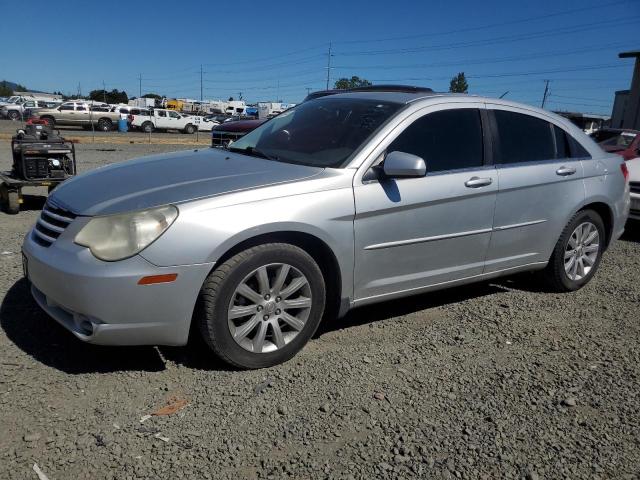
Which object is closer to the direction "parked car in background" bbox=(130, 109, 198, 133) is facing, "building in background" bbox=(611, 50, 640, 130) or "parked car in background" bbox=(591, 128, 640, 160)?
the building in background

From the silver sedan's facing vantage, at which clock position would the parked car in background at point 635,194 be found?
The parked car in background is roughly at 6 o'clock from the silver sedan.

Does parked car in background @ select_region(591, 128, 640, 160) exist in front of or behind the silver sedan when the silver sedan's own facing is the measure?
behind

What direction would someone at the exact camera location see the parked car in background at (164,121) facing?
facing to the right of the viewer

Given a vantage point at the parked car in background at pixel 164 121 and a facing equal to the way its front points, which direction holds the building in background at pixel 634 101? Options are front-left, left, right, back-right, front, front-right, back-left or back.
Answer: front-right

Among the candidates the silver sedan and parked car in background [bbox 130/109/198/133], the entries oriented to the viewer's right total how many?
1

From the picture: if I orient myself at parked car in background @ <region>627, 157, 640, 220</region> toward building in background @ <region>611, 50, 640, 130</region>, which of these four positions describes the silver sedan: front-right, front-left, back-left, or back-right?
back-left

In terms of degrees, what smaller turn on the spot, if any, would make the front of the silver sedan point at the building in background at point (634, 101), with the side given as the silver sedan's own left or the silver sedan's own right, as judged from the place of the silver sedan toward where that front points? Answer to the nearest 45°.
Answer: approximately 180°

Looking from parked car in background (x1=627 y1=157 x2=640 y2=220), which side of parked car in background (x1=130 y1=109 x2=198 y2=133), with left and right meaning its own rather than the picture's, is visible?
right

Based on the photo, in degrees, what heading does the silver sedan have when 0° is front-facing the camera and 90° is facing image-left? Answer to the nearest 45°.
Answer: approximately 45°

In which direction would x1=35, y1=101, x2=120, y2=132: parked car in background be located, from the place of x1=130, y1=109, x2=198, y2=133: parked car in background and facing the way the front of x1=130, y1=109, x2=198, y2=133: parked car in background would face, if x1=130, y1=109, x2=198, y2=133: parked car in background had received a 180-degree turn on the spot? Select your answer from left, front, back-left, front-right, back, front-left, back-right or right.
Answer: front

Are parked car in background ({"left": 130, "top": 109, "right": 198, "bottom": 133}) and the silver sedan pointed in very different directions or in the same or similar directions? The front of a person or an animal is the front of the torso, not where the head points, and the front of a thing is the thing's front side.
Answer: very different directions
